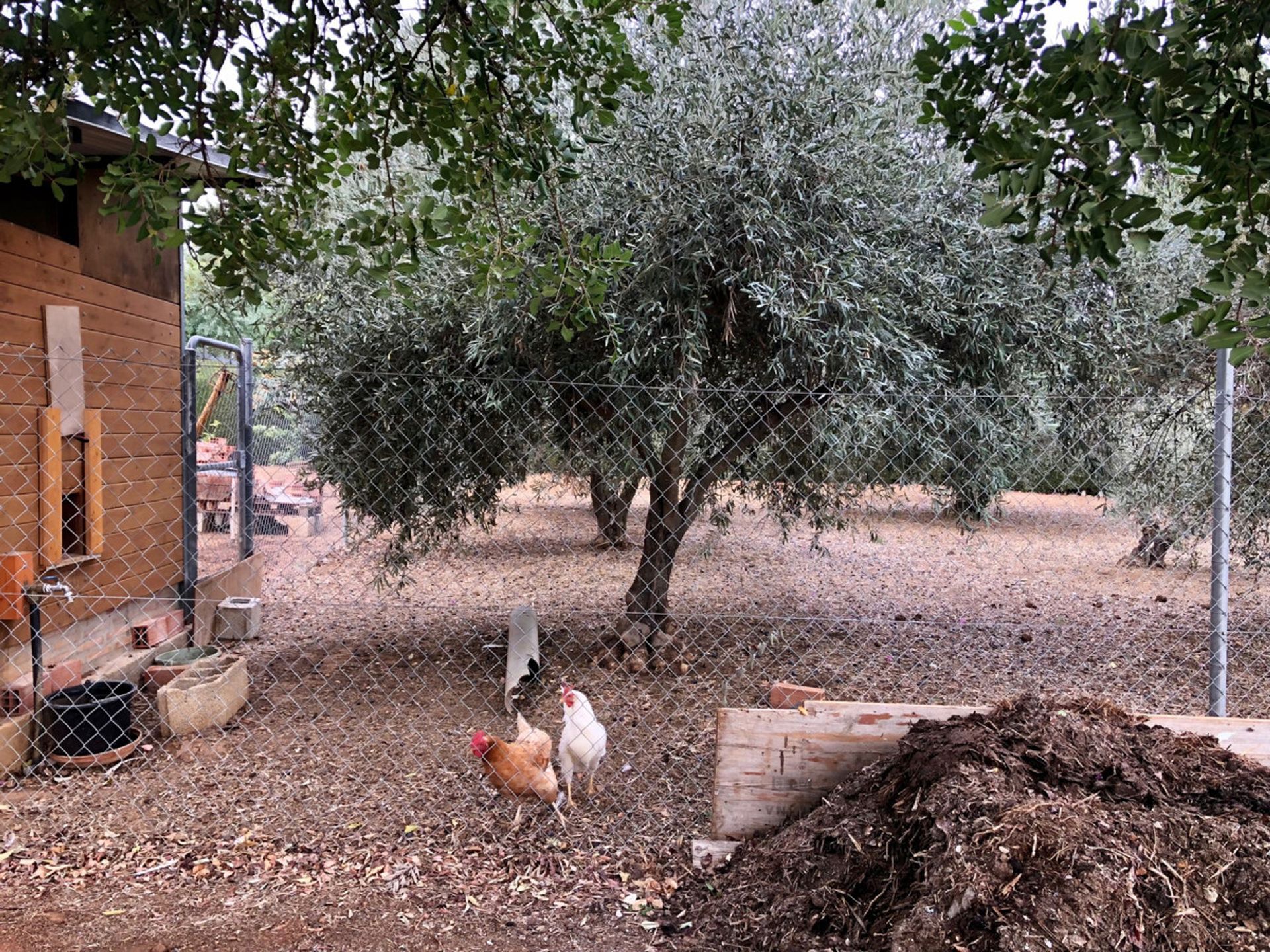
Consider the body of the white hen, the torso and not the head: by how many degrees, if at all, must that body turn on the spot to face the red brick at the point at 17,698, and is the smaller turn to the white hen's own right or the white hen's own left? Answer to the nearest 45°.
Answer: approximately 45° to the white hen's own right

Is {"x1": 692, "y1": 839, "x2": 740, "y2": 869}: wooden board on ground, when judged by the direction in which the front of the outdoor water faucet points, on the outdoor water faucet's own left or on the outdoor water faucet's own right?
on the outdoor water faucet's own right

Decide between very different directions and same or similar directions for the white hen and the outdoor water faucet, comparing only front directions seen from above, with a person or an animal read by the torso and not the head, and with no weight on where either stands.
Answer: very different directions

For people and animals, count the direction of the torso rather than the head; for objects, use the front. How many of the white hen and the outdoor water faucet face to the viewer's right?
1

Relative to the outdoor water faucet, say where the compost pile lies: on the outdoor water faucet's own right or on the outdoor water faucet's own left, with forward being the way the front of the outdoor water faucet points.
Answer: on the outdoor water faucet's own right

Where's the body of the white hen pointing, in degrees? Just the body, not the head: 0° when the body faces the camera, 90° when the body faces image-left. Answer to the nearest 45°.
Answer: approximately 45°

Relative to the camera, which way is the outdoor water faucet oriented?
to the viewer's right

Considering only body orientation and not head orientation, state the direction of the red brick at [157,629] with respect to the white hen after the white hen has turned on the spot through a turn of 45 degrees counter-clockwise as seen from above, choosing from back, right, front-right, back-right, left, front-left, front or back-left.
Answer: back-right

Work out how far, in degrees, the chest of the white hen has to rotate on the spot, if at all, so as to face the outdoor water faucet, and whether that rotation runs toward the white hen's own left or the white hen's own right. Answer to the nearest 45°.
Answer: approximately 45° to the white hen's own right

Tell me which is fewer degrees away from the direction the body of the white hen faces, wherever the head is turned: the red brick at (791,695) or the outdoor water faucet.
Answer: the outdoor water faucet

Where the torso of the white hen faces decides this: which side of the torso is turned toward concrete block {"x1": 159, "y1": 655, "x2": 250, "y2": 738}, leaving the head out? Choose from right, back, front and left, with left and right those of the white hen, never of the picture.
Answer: right
